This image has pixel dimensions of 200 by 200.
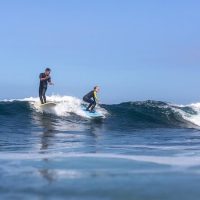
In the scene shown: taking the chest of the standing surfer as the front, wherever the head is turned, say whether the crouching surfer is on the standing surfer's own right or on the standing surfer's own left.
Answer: on the standing surfer's own left

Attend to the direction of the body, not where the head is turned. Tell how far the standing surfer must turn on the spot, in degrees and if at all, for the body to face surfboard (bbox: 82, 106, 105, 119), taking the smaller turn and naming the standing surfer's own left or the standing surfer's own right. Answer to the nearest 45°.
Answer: approximately 45° to the standing surfer's own left

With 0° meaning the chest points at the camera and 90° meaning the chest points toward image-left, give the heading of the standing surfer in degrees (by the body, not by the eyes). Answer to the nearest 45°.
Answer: approximately 315°
